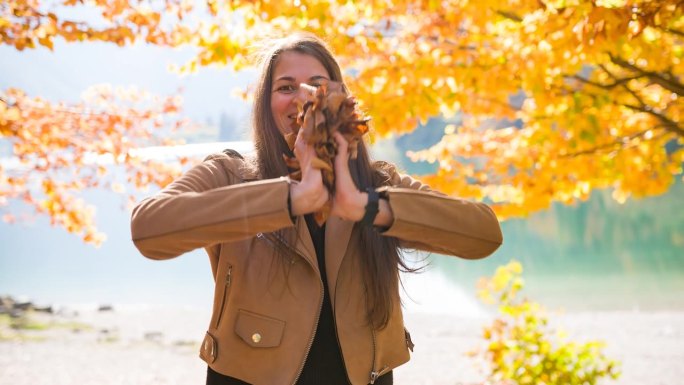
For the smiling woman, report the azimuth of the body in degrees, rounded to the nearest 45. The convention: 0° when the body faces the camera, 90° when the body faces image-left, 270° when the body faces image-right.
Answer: approximately 0°
